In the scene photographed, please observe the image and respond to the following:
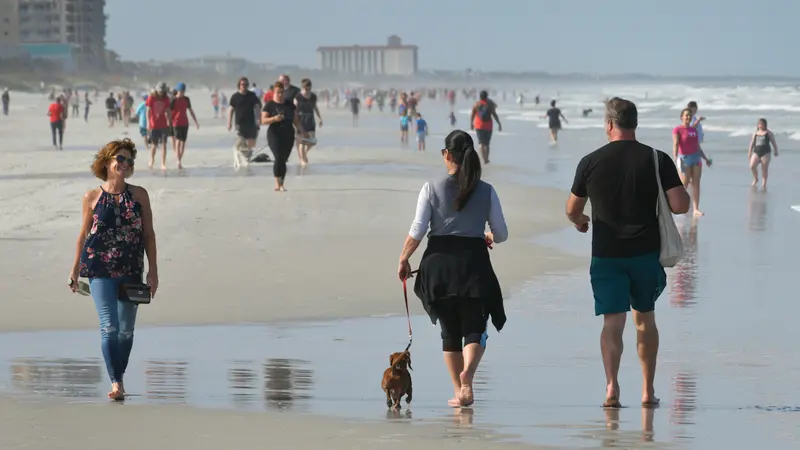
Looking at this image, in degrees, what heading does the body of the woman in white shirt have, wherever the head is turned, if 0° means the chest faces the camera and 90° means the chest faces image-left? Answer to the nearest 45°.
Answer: approximately 180°

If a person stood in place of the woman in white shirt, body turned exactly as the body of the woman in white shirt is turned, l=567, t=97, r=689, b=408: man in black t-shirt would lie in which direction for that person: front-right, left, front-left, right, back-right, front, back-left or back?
right

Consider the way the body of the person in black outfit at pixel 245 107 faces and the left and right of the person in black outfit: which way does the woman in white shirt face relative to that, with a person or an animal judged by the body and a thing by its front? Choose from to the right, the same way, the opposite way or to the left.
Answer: the opposite way

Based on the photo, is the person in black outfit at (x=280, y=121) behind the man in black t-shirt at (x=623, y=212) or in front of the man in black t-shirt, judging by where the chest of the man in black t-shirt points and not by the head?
in front

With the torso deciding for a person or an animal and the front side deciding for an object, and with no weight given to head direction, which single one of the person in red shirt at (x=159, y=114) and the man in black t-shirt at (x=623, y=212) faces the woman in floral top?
the person in red shirt

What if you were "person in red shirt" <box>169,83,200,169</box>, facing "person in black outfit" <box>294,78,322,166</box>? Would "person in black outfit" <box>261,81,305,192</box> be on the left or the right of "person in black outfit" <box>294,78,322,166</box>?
right

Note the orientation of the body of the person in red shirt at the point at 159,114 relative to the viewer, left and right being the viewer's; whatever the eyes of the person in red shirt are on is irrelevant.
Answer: facing the viewer

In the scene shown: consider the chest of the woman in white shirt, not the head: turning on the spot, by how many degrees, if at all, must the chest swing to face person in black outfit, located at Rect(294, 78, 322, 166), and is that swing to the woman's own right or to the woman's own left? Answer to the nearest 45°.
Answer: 0° — they already face them

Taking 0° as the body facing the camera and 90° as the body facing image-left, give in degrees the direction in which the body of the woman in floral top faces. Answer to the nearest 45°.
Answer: approximately 0°

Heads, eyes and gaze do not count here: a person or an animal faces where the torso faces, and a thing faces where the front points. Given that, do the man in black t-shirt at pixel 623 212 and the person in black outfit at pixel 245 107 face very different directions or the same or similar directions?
very different directions
